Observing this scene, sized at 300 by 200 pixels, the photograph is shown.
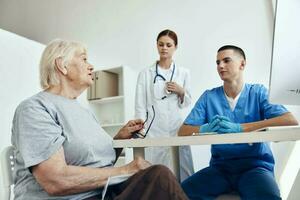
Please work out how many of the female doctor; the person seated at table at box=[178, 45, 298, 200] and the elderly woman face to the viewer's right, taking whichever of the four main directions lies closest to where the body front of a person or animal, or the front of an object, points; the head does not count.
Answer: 1

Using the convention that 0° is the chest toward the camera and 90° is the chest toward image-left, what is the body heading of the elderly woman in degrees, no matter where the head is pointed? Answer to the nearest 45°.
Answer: approximately 270°

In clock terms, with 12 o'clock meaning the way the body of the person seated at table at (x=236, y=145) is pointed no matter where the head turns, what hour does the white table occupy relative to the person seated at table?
The white table is roughly at 12 o'clock from the person seated at table.

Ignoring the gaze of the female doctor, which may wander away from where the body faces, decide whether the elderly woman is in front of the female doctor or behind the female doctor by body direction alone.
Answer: in front

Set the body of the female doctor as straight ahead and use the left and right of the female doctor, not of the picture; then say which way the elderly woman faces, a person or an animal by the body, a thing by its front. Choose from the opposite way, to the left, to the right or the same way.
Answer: to the left

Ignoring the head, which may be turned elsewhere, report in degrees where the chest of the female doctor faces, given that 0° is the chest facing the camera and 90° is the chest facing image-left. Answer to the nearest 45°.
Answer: approximately 0°

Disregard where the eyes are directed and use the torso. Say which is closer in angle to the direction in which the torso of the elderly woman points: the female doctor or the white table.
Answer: the white table

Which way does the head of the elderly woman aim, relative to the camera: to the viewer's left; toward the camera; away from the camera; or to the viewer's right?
to the viewer's right

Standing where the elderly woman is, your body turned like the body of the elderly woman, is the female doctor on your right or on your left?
on your left
